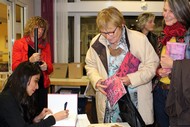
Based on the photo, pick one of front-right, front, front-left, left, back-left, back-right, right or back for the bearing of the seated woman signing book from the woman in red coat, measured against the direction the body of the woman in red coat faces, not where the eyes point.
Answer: front-right

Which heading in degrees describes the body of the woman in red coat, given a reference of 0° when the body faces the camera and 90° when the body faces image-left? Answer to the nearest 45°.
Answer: approximately 315°

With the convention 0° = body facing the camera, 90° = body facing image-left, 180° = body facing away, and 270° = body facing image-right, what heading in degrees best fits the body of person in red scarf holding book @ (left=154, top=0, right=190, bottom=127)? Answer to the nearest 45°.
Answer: approximately 45°

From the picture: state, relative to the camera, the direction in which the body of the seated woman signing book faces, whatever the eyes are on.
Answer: to the viewer's right

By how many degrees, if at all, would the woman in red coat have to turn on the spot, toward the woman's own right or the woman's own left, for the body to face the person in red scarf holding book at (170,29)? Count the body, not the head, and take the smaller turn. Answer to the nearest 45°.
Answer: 0° — they already face them

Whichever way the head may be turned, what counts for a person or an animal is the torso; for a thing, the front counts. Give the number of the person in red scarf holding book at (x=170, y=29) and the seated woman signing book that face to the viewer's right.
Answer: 1

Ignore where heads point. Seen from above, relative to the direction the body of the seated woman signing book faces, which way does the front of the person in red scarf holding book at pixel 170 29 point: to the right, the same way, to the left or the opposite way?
the opposite way
